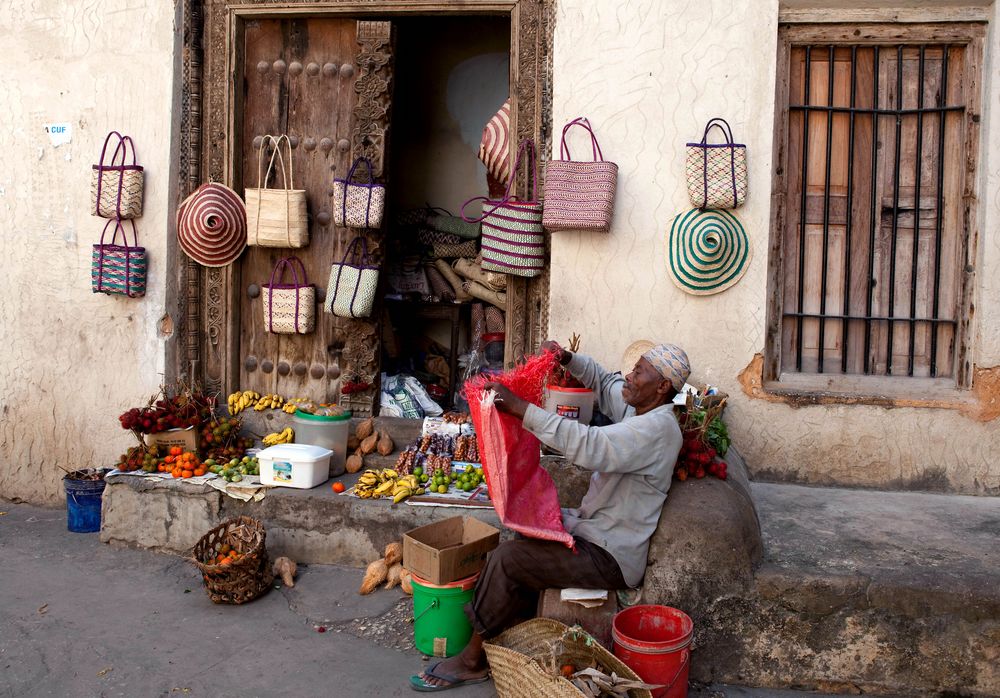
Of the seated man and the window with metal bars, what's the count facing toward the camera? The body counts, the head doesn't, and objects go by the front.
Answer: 1

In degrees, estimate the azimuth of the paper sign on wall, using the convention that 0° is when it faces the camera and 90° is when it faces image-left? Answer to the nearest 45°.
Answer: approximately 0°

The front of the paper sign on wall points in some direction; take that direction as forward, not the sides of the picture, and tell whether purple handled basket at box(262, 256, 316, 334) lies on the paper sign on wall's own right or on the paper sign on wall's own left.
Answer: on the paper sign on wall's own left

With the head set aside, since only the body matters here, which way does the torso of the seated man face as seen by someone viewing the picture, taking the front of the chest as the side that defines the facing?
to the viewer's left

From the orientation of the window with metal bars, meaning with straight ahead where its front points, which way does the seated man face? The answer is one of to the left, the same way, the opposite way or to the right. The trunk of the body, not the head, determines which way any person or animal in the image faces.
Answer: to the right

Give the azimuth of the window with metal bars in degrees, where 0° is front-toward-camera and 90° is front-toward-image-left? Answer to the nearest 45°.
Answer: approximately 0°

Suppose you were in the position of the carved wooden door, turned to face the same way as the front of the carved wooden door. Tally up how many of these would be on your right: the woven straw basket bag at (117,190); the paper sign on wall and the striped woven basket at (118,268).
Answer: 3

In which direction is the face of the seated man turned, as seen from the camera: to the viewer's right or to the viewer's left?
to the viewer's left
